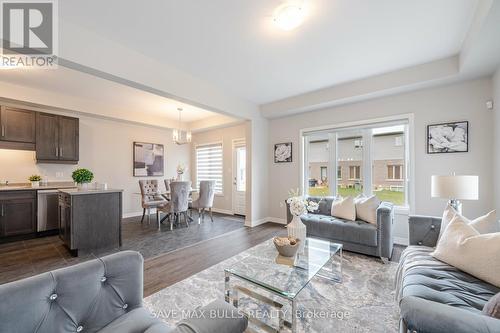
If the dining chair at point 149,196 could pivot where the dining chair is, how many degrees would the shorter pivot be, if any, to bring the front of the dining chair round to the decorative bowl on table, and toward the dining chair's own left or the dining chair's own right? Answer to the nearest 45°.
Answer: approximately 45° to the dining chair's own right

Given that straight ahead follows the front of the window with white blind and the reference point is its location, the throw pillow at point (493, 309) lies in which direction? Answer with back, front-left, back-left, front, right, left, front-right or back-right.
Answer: front-left

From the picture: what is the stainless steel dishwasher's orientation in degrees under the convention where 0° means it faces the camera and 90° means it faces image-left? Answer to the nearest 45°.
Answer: approximately 315°

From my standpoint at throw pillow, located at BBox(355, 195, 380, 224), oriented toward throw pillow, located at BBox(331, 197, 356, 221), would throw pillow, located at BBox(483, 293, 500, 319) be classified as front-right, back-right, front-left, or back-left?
back-left

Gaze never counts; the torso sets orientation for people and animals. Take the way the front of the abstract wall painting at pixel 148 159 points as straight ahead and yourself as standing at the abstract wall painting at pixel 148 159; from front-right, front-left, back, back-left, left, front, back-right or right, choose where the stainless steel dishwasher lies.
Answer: right

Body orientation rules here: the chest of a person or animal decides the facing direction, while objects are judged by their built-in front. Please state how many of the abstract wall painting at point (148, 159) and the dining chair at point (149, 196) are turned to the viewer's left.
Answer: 0

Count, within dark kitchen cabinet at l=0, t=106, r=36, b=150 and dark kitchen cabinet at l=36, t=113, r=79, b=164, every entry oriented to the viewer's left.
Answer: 0

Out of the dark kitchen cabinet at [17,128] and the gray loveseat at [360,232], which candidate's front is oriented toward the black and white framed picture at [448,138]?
the dark kitchen cabinet

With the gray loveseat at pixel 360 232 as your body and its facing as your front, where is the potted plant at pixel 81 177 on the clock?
The potted plant is roughly at 1 o'clock from the gray loveseat.

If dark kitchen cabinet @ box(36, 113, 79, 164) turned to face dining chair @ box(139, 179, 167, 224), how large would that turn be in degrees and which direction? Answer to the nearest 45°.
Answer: approximately 45° to its left

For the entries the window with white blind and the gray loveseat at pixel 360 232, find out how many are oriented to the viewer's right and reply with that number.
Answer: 0

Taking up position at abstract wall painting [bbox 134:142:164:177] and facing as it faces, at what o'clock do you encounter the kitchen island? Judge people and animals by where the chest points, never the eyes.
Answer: The kitchen island is roughly at 2 o'clock from the abstract wall painting.

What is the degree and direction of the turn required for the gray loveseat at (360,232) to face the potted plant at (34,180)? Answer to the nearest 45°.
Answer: approximately 45° to its right

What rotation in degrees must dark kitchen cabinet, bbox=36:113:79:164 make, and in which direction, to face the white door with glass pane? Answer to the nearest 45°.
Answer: approximately 45° to its left
